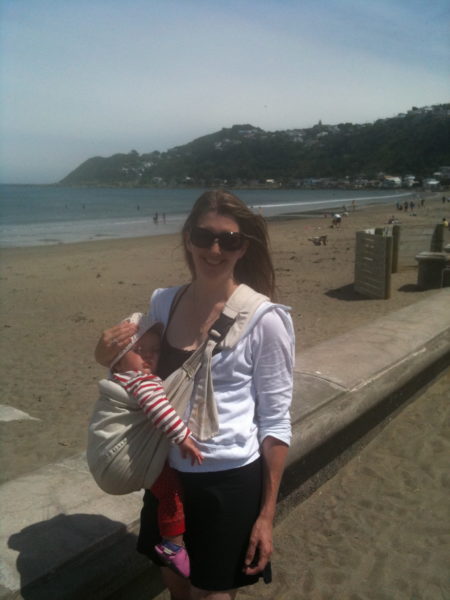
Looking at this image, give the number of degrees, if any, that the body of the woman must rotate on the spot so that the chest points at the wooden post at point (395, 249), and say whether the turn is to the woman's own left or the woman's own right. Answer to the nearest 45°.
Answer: approximately 180°

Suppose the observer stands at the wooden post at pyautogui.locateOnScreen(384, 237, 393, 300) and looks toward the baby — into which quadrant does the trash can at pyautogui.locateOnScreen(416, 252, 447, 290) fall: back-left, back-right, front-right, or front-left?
back-left

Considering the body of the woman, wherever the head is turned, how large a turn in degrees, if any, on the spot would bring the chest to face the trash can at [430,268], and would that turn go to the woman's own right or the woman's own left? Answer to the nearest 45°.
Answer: approximately 180°

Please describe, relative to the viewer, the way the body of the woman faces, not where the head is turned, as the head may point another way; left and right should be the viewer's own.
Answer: facing the viewer and to the left of the viewer

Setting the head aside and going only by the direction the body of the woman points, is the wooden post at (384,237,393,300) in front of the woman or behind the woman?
behind
